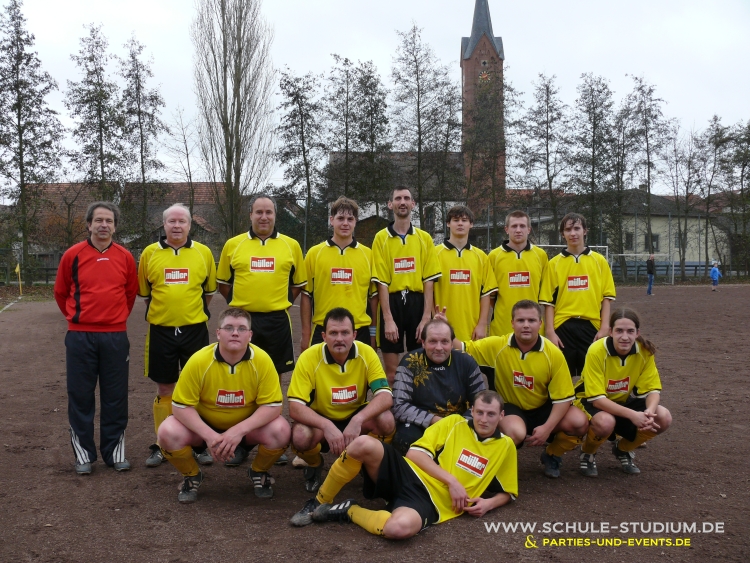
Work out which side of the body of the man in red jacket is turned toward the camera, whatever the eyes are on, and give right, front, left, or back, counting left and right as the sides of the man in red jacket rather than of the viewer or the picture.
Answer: front

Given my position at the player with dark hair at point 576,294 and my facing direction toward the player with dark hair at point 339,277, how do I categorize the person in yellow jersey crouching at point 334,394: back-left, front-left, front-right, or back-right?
front-left

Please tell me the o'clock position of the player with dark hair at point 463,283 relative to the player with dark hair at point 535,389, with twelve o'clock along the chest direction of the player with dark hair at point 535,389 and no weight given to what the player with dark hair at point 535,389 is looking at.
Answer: the player with dark hair at point 463,283 is roughly at 5 o'clock from the player with dark hair at point 535,389.

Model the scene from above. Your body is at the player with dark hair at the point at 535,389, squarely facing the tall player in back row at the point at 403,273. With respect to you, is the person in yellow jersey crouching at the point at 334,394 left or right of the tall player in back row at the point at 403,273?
left

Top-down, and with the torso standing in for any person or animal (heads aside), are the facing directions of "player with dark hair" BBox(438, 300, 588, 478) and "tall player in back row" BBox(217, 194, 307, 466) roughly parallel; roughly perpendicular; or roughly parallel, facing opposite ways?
roughly parallel

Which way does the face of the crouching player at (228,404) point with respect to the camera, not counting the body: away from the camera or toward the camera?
toward the camera

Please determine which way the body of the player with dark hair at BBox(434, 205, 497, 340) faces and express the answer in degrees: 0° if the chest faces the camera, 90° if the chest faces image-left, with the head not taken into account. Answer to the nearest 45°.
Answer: approximately 0°

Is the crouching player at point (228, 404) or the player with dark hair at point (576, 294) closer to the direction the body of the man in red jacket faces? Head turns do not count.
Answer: the crouching player

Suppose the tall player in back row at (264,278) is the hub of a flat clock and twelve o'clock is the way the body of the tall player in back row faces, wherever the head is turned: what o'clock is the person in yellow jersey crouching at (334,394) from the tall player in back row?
The person in yellow jersey crouching is roughly at 11 o'clock from the tall player in back row.

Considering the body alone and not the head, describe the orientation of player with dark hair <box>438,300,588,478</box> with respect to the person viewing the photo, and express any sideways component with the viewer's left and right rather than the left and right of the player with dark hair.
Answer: facing the viewer

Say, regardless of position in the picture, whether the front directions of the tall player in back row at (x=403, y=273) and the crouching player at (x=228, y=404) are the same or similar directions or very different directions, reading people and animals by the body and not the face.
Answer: same or similar directions

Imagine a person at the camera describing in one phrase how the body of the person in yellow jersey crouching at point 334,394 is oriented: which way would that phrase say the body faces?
toward the camera

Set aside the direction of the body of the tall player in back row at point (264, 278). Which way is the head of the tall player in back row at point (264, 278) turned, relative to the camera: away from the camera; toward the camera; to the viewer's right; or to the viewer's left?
toward the camera

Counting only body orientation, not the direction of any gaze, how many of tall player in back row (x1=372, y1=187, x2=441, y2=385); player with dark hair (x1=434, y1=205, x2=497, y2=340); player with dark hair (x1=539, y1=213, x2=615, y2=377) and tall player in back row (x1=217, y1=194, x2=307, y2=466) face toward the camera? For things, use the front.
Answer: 4

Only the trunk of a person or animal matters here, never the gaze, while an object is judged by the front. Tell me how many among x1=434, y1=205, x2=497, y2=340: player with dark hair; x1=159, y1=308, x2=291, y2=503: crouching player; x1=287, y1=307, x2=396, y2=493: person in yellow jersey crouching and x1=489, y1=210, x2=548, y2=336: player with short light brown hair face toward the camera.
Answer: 4

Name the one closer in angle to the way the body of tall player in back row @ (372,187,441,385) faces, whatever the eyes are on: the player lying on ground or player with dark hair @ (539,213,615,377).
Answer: the player lying on ground

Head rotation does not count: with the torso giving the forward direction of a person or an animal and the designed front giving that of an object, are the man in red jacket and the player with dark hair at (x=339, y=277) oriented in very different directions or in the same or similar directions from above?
same or similar directions
